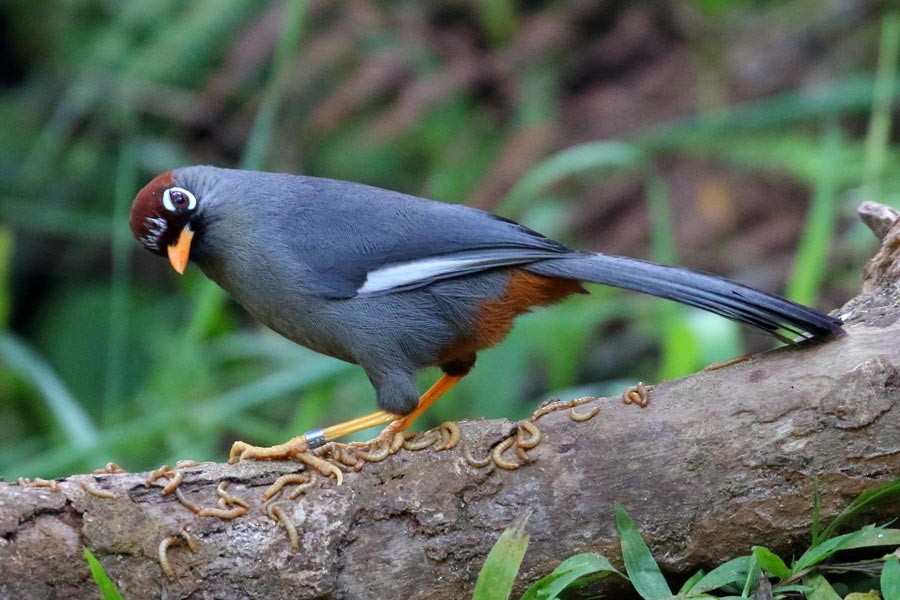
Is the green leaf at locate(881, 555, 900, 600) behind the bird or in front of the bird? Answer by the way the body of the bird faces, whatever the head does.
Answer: behind

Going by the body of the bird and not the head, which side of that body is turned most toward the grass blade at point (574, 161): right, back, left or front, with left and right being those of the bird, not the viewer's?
right

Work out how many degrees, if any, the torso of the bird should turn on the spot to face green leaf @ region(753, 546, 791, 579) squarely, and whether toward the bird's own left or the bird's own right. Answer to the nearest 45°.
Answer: approximately 135° to the bird's own left

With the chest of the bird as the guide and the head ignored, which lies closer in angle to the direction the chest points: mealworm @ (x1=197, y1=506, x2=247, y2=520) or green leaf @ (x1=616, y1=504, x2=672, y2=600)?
the mealworm

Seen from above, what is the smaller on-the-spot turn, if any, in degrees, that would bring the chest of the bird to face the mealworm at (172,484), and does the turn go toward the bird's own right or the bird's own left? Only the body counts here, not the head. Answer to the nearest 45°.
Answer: approximately 45° to the bird's own left

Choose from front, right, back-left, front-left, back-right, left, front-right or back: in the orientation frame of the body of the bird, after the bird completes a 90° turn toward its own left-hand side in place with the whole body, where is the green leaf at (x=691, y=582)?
front-left

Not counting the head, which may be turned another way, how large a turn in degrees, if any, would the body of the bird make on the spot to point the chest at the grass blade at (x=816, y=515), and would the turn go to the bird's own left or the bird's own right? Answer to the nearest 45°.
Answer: approximately 135° to the bird's own left

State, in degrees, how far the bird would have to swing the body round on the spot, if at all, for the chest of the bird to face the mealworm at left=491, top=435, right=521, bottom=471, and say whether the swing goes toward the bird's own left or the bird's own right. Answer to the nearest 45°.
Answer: approximately 135° to the bird's own left

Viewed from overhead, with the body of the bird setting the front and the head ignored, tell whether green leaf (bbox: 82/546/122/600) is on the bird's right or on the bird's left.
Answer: on the bird's left

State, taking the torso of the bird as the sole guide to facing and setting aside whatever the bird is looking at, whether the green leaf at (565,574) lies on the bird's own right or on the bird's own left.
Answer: on the bird's own left

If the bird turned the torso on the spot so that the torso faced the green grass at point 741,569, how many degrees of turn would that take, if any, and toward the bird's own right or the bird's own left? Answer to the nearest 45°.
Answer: approximately 135° to the bird's own left

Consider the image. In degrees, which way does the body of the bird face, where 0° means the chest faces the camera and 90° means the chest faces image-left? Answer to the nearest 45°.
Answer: approximately 90°
